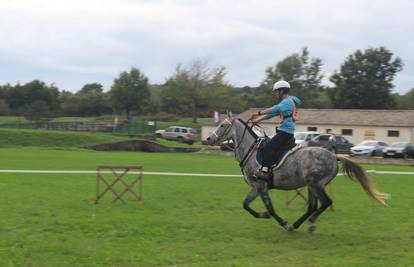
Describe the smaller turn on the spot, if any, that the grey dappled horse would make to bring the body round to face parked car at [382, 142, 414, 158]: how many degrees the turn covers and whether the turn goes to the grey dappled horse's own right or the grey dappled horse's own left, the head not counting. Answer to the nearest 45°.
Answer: approximately 90° to the grey dappled horse's own right

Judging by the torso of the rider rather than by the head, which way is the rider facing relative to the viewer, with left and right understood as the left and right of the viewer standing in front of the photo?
facing to the left of the viewer

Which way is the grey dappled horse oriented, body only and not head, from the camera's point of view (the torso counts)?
to the viewer's left

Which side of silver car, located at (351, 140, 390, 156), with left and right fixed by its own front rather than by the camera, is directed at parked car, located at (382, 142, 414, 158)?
left

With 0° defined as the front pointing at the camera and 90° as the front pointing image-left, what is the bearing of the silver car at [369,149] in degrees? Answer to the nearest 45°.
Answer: approximately 45°

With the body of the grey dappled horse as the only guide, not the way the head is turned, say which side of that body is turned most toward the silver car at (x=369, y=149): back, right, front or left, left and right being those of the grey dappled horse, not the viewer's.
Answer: right
